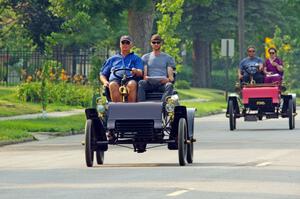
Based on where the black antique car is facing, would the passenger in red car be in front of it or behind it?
behind

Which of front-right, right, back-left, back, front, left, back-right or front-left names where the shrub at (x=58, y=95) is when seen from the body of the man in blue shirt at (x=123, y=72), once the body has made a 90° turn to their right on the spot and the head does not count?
right

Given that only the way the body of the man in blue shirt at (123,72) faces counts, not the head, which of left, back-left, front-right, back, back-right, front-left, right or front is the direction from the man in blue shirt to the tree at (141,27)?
back

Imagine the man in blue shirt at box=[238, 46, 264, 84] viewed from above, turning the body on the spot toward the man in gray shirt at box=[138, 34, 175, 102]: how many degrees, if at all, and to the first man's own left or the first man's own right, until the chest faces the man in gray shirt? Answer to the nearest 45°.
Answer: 0° — they already face them

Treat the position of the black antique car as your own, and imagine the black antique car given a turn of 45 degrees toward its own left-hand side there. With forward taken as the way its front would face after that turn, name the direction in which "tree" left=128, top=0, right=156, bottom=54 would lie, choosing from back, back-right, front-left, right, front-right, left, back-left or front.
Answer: back-left

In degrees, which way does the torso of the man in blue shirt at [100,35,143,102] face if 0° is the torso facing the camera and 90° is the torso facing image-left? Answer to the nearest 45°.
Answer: approximately 0°

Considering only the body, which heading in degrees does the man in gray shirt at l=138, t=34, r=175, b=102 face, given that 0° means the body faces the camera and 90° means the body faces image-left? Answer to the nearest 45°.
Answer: approximately 0°
